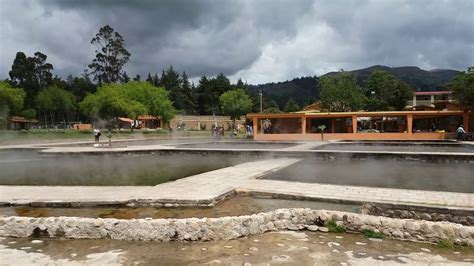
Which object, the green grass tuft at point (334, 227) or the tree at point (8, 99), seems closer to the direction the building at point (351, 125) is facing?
the green grass tuft

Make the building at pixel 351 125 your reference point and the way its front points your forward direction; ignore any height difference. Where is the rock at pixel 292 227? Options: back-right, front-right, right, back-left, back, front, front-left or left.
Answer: front

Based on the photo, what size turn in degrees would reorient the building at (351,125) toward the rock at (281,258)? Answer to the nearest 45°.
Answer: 0° — it already faces it

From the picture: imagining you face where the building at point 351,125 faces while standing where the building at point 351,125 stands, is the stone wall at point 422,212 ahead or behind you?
ahead

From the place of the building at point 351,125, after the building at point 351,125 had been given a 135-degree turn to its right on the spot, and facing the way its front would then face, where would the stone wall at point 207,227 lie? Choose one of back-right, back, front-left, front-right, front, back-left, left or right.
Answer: back-left

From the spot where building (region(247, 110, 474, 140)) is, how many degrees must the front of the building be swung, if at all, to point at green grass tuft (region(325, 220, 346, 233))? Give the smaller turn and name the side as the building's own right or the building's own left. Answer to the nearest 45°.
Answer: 0° — it already faces it

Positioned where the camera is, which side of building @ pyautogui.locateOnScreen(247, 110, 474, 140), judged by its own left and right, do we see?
front

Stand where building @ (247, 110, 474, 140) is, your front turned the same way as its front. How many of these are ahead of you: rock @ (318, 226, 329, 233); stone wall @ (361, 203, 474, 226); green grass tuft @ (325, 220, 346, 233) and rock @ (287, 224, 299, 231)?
4

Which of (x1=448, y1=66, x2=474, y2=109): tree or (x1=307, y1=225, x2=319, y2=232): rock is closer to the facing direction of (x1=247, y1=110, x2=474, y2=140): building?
the rock

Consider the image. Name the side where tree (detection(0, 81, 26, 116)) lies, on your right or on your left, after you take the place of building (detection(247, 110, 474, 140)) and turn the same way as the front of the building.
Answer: on your right

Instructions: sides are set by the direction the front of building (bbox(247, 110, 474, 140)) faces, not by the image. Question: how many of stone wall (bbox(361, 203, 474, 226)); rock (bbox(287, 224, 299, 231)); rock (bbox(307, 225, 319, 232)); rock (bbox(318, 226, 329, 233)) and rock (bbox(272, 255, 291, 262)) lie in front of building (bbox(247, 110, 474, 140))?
5

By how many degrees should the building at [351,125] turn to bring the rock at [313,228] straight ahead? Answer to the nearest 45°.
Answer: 0° — it already faces it
